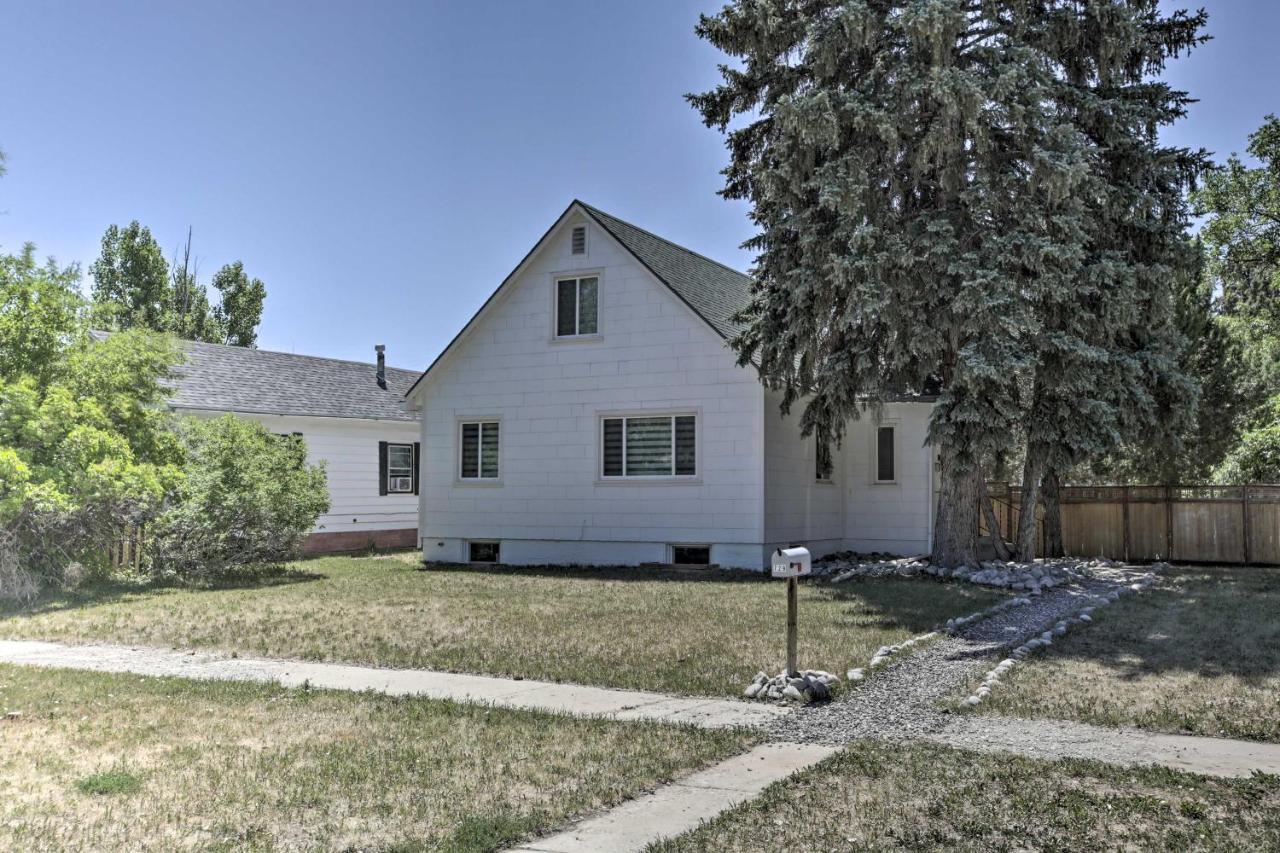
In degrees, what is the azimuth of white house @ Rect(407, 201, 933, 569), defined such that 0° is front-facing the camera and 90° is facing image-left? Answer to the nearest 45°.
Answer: approximately 0°

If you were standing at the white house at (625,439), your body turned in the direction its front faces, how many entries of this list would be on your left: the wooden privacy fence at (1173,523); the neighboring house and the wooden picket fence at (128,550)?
1

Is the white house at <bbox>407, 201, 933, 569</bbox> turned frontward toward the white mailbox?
yes

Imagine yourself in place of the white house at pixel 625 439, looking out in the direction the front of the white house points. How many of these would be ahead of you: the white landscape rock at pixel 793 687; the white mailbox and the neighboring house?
2

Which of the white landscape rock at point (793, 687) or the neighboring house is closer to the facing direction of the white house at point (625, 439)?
the white landscape rock

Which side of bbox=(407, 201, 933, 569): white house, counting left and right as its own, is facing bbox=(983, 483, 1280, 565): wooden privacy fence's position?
left

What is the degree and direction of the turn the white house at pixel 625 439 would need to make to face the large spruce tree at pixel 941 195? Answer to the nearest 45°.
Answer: approximately 45° to its left

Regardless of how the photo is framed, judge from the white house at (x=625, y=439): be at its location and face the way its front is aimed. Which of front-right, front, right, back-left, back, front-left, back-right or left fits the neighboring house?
back-right

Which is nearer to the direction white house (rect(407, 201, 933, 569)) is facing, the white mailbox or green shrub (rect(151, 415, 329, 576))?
the white mailbox

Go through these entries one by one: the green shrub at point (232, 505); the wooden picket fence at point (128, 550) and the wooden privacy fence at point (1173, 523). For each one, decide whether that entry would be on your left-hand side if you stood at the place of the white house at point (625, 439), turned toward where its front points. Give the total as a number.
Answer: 1

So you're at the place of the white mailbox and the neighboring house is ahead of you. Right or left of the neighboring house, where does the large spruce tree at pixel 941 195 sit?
right

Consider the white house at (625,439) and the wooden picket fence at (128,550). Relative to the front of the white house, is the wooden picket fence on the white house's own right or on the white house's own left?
on the white house's own right

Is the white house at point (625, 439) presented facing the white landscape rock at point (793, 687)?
yes
